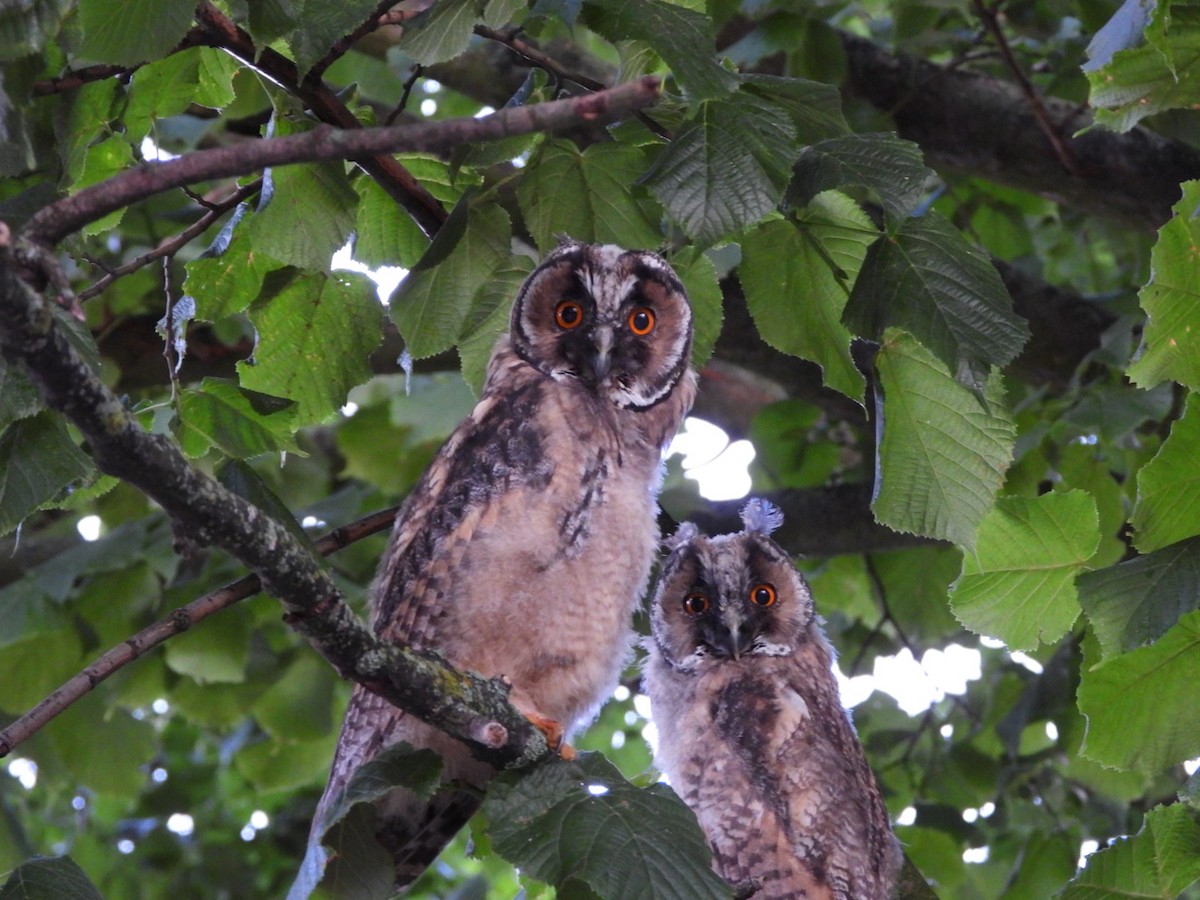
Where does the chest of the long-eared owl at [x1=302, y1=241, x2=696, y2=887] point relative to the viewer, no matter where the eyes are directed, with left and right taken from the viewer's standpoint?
facing the viewer and to the right of the viewer

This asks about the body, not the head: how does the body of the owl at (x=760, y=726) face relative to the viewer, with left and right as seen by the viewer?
facing the viewer and to the left of the viewer

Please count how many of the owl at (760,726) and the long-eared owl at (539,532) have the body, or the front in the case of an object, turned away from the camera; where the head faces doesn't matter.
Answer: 0

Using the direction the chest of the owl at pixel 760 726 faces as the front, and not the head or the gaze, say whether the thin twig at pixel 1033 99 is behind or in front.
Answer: behind
